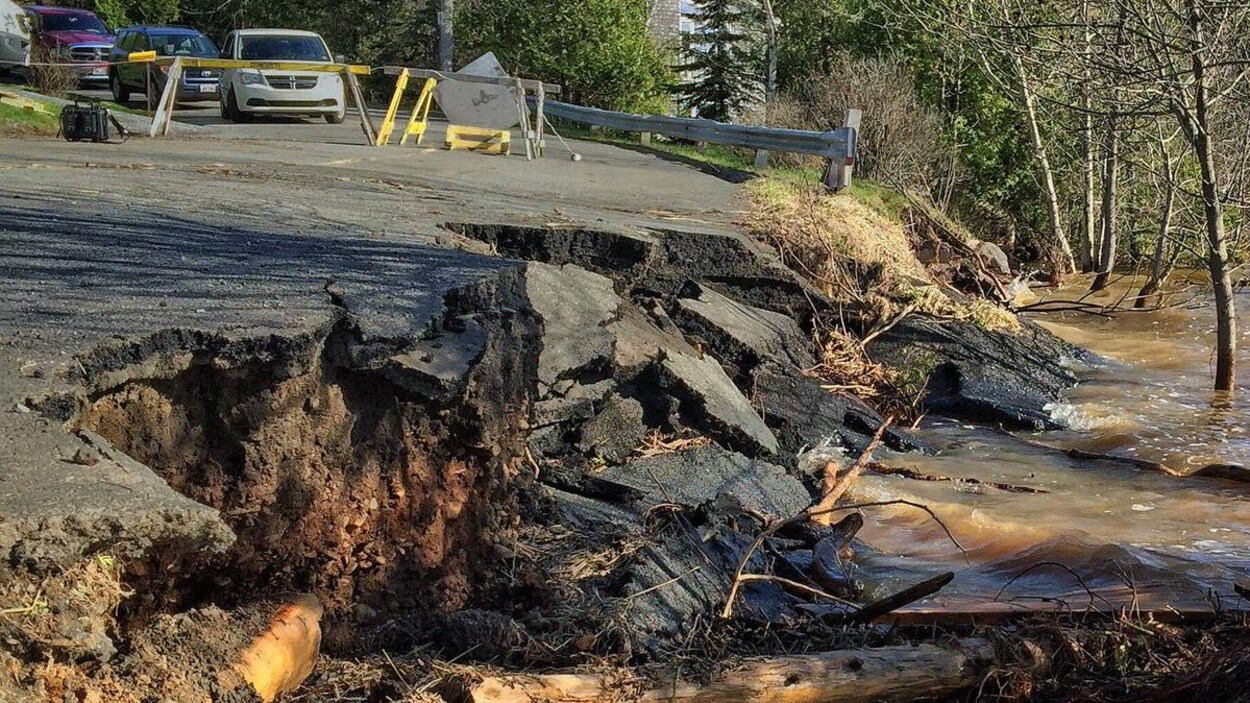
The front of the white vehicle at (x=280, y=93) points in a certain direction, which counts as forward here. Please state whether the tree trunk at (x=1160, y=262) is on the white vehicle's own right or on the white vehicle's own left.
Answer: on the white vehicle's own left

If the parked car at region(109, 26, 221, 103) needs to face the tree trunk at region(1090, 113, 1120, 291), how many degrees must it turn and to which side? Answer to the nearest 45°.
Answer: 0° — it already faces it

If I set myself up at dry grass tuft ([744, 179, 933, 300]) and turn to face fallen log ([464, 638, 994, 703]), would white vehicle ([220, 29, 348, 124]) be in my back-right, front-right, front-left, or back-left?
back-right

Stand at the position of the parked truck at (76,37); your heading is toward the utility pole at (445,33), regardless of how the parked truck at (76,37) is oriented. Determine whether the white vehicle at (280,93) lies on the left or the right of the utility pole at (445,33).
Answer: right

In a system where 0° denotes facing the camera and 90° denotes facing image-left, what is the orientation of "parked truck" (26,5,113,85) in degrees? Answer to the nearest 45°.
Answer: approximately 315°

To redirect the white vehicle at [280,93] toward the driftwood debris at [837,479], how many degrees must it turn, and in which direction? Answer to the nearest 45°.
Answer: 0° — it already faces it

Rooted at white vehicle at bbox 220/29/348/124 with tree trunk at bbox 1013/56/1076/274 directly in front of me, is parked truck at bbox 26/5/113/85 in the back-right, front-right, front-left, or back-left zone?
back-left
